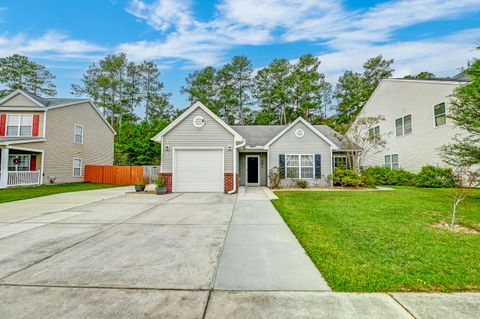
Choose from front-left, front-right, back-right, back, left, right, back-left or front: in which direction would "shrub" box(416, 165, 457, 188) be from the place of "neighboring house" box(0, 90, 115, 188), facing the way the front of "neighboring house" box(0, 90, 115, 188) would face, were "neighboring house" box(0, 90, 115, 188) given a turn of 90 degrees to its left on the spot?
front

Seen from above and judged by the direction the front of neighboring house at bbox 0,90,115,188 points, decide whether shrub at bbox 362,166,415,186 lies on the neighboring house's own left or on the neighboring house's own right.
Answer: on the neighboring house's own left

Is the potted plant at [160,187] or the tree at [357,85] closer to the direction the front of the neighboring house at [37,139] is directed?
the potted plant

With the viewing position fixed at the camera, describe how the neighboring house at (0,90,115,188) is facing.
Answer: facing the viewer and to the left of the viewer

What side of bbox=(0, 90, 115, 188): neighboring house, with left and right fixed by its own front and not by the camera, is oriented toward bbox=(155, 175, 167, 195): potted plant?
left

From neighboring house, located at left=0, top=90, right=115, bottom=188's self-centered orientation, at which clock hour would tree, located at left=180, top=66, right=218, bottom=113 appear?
The tree is roughly at 7 o'clock from the neighboring house.

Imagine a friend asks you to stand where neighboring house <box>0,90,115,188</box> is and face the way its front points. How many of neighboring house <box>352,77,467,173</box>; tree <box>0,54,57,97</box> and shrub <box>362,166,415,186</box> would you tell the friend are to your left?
2

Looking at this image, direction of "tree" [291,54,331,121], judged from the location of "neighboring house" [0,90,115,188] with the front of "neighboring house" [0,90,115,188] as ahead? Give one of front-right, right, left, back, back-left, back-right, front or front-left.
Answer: back-left

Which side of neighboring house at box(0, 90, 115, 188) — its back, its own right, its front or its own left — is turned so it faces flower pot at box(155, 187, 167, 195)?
left

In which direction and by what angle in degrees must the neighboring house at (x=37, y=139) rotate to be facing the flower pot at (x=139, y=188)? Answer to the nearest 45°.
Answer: approximately 90° to its left

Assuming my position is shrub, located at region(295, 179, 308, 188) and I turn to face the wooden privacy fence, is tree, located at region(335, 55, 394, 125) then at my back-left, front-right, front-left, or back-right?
back-right
